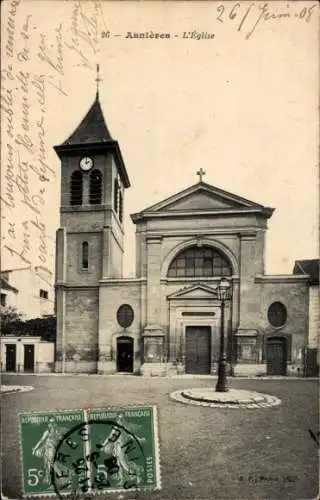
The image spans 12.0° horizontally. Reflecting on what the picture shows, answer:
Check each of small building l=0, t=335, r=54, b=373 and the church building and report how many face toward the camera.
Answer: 2

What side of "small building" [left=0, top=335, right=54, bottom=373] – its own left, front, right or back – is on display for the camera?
front

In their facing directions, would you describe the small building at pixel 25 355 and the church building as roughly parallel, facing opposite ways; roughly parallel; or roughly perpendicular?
roughly parallel
